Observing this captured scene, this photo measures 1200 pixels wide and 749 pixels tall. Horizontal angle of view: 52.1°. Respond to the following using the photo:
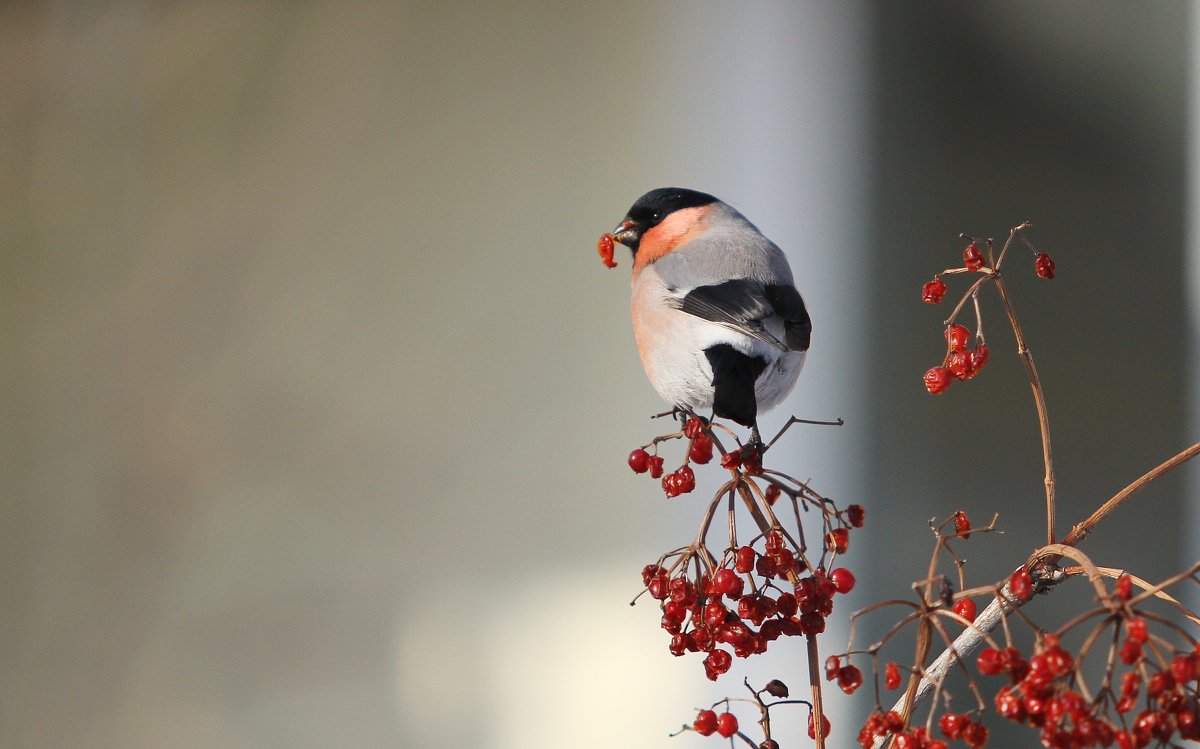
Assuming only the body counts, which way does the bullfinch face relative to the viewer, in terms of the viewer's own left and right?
facing away from the viewer and to the left of the viewer
